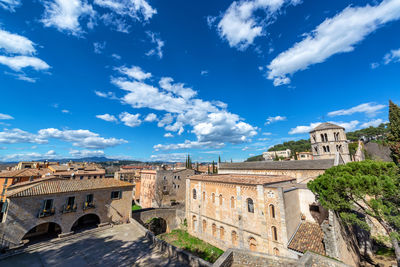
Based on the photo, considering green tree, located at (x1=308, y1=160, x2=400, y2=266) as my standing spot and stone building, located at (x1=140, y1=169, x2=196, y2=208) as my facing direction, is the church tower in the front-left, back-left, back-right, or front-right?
front-right

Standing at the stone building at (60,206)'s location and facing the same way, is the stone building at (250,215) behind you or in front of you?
in front

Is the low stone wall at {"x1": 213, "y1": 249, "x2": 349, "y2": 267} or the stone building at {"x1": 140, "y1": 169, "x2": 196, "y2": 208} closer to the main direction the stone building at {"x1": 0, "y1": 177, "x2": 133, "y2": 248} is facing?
the low stone wall

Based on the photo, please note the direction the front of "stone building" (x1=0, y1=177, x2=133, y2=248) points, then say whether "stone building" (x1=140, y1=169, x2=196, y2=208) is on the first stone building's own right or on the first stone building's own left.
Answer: on the first stone building's own left

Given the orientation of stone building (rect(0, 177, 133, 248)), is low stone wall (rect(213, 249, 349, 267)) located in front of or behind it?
in front

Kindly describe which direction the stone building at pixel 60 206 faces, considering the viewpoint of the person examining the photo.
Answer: facing the viewer and to the right of the viewer
